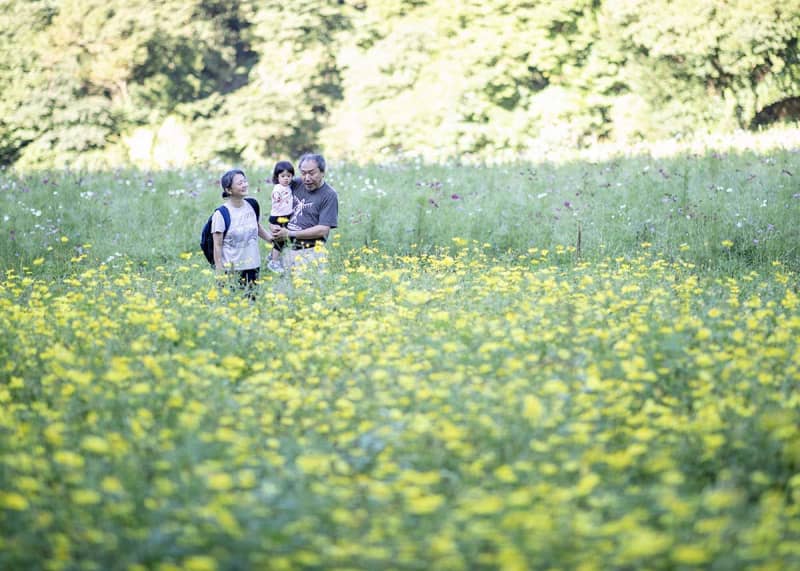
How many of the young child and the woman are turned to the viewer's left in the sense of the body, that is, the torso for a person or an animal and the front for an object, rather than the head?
0

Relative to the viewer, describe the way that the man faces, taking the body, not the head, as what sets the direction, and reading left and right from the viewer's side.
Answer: facing the viewer and to the left of the viewer

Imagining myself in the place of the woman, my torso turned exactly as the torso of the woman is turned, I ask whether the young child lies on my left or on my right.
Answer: on my left

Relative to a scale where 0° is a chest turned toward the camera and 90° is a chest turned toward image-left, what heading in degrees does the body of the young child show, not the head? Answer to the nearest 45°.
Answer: approximately 315°

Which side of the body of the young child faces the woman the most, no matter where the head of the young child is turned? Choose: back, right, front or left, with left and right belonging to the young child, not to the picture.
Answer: right

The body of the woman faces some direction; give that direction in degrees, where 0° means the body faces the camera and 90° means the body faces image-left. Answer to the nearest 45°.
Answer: approximately 315°

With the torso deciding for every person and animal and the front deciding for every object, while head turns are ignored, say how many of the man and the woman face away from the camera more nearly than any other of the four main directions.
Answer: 0
